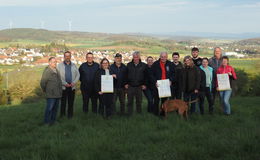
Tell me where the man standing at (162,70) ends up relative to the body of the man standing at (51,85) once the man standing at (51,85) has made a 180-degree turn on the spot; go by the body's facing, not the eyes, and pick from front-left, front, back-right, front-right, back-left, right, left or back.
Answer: back-right

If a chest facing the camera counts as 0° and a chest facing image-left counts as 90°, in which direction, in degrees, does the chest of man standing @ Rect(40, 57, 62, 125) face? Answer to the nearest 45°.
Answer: approximately 315°

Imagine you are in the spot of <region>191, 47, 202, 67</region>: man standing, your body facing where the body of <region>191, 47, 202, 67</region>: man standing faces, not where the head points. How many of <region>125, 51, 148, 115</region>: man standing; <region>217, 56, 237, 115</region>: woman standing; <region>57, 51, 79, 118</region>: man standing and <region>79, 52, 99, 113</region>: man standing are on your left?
1

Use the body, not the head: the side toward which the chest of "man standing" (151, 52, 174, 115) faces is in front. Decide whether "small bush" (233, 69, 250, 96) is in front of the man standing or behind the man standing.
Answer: behind

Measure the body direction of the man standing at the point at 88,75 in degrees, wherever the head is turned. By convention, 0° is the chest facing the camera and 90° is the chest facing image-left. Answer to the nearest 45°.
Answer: approximately 0°

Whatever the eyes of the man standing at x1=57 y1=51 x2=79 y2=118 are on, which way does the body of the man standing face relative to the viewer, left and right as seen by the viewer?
facing the viewer

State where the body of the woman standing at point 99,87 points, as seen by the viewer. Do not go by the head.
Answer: toward the camera

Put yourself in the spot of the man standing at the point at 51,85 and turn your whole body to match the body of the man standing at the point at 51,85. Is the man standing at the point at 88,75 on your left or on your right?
on your left

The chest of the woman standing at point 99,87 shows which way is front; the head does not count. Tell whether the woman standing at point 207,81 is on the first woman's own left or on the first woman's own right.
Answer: on the first woman's own left

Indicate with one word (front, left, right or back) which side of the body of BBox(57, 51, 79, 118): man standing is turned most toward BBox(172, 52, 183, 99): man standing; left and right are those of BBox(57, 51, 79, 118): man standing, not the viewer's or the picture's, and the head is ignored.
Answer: left
